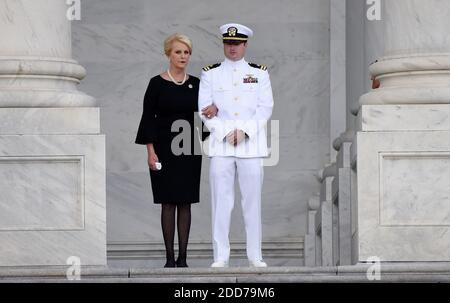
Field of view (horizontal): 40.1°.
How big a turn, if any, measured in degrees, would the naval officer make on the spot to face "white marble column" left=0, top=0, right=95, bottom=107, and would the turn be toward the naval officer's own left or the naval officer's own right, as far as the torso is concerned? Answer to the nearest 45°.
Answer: approximately 90° to the naval officer's own right

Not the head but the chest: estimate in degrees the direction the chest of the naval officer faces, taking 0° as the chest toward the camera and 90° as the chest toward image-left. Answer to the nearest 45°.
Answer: approximately 0°

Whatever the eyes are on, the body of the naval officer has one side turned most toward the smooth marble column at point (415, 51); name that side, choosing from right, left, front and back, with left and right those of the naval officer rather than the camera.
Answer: left

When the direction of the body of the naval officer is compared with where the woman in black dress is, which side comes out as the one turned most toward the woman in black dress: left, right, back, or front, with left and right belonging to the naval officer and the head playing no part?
right

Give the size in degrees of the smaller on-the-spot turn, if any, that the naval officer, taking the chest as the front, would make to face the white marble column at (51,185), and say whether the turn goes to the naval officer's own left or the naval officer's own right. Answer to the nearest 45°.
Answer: approximately 90° to the naval officer's own right

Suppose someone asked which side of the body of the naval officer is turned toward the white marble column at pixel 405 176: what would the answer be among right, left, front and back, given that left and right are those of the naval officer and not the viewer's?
left

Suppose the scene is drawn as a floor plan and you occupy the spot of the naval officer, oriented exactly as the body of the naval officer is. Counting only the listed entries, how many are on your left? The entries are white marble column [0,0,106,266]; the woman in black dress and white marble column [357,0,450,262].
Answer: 1

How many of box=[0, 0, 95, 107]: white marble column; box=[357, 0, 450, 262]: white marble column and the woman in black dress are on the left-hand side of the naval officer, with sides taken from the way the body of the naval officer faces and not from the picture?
1
